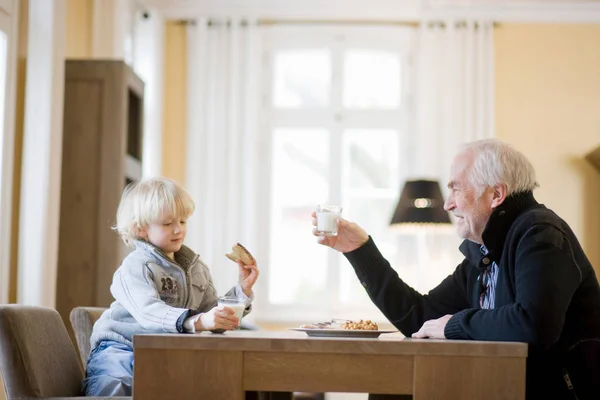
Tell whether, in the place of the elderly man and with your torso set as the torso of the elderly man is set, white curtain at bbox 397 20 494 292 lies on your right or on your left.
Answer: on your right

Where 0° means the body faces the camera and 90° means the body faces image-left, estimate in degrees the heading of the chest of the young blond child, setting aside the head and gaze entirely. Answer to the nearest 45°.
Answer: approximately 315°

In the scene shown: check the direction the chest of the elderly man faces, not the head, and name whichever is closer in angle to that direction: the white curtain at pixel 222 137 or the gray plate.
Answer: the gray plate

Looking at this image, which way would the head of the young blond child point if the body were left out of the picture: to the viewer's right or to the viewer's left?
to the viewer's right

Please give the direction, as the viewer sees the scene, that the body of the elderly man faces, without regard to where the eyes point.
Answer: to the viewer's left

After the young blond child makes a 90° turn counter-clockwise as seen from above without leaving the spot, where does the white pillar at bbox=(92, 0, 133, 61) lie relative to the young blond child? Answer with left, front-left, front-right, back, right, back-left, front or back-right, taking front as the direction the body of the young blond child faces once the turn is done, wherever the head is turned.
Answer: front-left

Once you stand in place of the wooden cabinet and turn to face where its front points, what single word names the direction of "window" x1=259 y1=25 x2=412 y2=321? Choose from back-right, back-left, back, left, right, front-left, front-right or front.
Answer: front-left

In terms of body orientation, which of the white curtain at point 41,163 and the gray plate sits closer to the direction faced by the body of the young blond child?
the gray plate

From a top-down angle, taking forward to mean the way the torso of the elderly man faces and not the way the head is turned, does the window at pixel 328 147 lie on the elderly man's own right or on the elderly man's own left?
on the elderly man's own right
